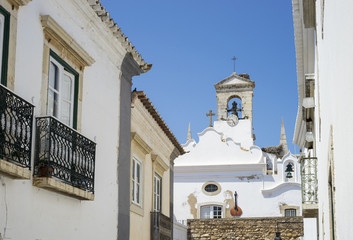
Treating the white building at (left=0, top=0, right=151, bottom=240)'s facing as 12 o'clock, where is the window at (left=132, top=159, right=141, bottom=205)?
The window is roughly at 8 o'clock from the white building.

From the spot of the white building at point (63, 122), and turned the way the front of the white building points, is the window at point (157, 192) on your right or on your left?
on your left

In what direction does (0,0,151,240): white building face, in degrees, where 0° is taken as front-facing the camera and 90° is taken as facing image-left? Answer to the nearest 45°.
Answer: approximately 315°

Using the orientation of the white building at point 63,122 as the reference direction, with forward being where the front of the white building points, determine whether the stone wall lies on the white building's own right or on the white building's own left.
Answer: on the white building's own left
